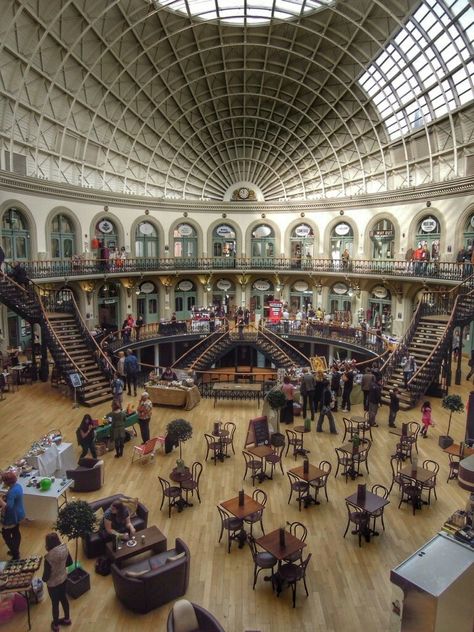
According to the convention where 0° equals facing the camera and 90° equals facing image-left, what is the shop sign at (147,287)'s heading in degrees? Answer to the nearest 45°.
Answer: approximately 0°

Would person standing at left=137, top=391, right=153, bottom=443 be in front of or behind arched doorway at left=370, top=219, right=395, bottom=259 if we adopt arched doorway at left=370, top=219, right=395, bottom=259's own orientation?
in front

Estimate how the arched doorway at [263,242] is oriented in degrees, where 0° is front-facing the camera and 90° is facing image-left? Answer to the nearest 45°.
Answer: approximately 0°

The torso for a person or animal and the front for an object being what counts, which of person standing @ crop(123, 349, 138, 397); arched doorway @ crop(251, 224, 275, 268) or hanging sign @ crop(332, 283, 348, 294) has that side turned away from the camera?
the person standing

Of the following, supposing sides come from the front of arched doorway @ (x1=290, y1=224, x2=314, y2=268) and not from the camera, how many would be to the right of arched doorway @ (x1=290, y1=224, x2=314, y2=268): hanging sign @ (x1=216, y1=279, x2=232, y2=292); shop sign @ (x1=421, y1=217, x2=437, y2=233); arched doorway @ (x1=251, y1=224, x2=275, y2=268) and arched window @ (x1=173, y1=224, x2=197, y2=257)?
3

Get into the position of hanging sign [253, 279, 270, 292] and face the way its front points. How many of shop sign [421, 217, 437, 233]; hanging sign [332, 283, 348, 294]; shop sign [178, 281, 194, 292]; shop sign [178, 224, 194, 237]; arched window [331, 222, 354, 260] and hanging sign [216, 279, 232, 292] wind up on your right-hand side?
3

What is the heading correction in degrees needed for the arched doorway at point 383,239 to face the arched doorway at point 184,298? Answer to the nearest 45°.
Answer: approximately 90° to its right

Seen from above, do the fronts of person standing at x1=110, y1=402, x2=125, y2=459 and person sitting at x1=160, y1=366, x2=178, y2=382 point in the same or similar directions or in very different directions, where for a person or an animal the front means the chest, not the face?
very different directions

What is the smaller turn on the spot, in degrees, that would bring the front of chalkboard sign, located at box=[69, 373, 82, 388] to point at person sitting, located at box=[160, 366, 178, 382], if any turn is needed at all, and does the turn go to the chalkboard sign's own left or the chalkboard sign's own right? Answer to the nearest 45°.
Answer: approximately 90° to the chalkboard sign's own left

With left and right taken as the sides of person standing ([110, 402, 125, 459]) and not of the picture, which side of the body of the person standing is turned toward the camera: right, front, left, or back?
back

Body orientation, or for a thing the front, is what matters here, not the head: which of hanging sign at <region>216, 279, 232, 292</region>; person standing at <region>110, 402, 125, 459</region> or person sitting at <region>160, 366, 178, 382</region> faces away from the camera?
the person standing

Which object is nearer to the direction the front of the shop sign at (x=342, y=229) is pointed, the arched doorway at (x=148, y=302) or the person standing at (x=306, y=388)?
the person standing

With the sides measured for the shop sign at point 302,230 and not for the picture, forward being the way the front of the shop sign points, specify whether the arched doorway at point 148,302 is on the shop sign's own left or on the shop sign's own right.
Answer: on the shop sign's own right

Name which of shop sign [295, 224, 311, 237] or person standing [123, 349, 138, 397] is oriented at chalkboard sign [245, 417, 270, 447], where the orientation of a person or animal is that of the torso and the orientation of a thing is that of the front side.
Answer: the shop sign
